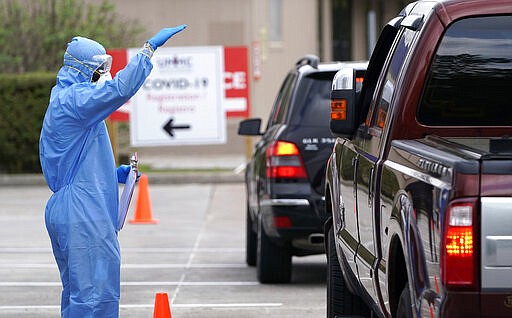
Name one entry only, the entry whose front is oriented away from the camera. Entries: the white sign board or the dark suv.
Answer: the dark suv

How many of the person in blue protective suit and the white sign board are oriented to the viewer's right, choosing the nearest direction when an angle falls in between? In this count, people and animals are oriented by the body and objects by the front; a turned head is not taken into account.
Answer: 1

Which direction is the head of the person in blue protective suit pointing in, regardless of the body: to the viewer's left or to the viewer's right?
to the viewer's right

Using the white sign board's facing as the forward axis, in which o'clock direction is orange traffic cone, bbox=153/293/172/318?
The orange traffic cone is roughly at 12 o'clock from the white sign board.

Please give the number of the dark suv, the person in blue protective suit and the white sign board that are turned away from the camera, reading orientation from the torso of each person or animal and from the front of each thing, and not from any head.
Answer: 1

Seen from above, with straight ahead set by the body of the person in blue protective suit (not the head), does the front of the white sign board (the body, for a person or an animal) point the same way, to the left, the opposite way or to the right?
to the right

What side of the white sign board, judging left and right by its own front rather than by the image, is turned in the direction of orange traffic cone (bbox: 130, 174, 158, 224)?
front

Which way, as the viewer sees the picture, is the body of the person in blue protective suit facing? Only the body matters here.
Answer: to the viewer's right

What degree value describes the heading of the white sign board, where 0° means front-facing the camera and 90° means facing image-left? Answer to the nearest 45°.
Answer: approximately 0°

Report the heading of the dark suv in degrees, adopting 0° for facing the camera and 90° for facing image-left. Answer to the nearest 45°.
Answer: approximately 180°
